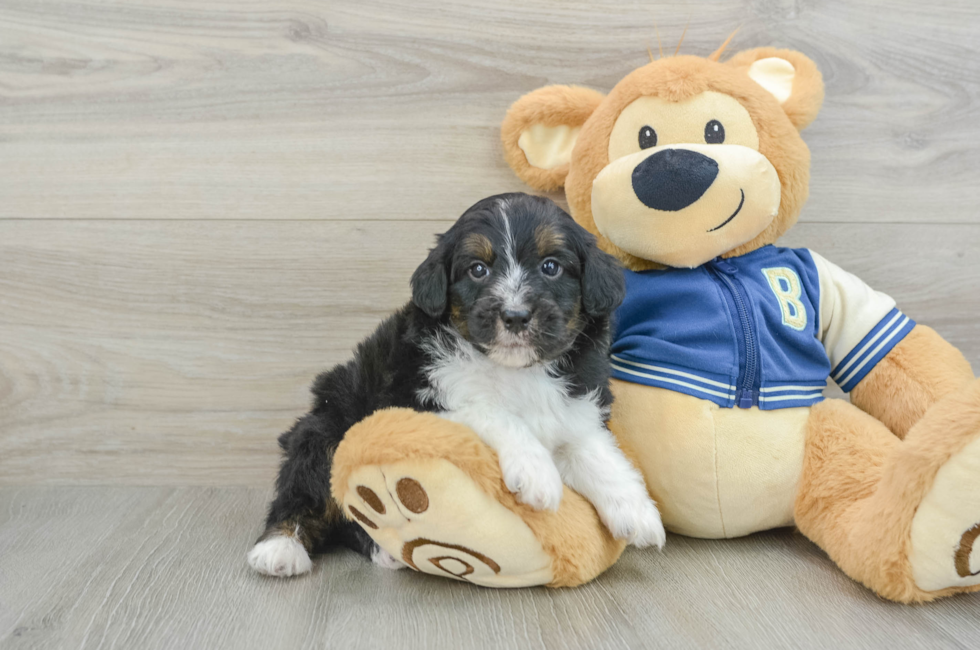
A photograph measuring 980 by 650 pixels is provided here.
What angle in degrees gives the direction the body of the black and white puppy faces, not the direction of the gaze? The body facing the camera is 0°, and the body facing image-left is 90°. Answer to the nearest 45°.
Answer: approximately 315°

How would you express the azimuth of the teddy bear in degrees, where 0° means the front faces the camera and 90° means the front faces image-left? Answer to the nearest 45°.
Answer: approximately 0°
